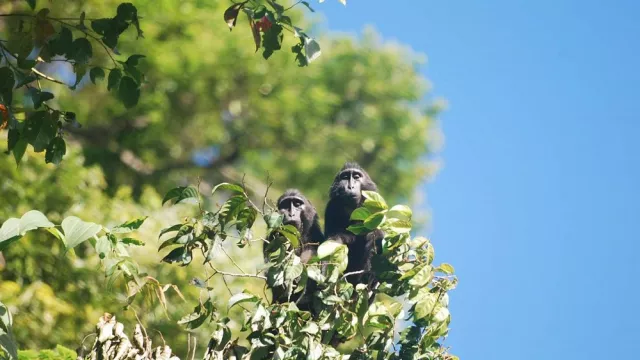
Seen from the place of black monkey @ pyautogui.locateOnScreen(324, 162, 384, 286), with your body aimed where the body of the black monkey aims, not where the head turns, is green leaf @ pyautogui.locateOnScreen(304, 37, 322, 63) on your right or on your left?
on your right

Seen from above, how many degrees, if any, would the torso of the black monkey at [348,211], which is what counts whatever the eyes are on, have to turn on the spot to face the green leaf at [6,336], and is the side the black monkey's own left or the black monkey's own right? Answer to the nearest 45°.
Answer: approximately 90° to the black monkey's own right

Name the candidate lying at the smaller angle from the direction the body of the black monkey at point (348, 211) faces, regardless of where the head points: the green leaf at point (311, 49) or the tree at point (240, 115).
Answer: the green leaf

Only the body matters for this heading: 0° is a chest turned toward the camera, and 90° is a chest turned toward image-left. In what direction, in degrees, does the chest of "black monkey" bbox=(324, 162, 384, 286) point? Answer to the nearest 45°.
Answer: approximately 315°
